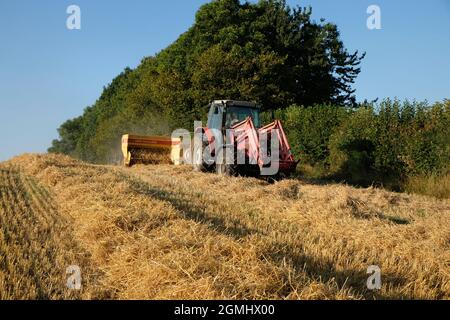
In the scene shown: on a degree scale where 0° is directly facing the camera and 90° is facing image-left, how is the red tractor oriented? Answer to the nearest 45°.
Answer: approximately 315°

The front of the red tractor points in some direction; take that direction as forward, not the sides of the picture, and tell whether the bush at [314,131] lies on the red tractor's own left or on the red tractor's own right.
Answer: on the red tractor's own left
